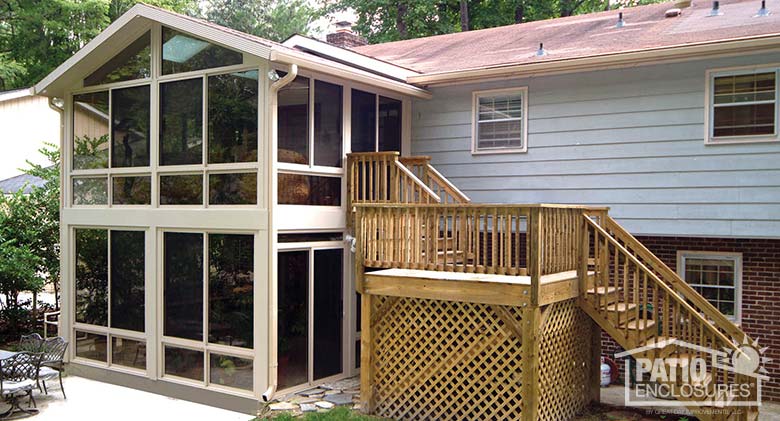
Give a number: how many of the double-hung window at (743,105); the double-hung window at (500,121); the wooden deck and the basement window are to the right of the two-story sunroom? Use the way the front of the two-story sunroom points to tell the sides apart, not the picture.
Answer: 0

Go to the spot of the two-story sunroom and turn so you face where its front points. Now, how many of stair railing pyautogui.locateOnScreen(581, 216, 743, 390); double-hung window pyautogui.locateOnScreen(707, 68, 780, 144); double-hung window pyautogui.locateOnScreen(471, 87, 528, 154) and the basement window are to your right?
0

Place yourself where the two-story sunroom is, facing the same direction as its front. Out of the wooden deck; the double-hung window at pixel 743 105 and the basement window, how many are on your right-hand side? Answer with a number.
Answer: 0

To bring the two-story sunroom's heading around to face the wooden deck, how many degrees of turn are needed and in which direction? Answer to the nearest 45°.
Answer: approximately 90° to its left

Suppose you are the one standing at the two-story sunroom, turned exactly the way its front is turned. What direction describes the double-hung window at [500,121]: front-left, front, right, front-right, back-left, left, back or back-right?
back-left

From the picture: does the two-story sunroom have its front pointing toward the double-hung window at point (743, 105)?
no

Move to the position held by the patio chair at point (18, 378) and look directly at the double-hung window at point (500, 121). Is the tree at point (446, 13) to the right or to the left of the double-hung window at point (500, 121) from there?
left

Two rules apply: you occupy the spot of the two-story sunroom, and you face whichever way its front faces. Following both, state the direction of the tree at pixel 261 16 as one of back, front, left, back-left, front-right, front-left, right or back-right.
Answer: back-right

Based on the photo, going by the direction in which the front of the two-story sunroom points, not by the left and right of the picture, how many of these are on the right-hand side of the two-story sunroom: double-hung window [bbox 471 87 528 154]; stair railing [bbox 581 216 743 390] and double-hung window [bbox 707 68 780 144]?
0

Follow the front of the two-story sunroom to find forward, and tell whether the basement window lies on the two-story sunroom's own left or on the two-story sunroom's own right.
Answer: on the two-story sunroom's own left

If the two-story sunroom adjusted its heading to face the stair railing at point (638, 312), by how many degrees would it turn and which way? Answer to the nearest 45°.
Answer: approximately 90° to its left

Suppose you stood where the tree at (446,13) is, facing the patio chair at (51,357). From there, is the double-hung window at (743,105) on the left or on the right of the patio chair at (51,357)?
left
